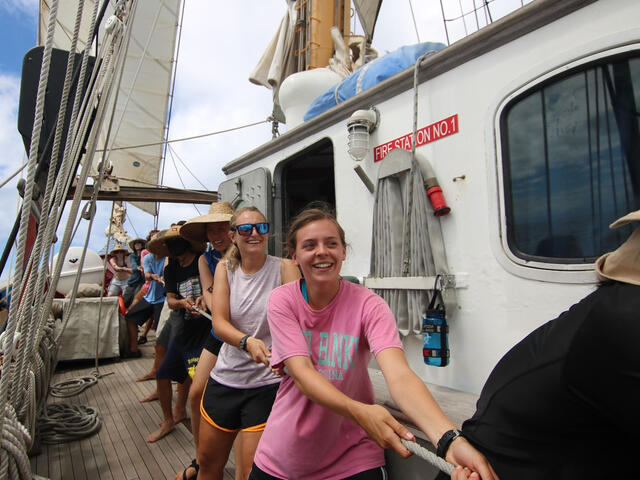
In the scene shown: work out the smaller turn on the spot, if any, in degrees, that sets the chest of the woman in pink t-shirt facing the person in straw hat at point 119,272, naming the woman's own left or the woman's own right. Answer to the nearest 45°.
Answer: approximately 180°

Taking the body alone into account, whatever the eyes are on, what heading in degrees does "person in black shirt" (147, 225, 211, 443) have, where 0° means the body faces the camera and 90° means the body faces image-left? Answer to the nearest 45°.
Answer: approximately 315°

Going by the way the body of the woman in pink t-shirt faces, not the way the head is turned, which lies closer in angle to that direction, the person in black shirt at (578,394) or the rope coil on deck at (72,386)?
the person in black shirt

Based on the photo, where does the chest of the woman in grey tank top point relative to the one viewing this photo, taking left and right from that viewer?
facing the viewer and to the right of the viewer

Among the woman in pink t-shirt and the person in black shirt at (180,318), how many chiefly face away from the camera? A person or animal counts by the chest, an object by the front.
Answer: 0

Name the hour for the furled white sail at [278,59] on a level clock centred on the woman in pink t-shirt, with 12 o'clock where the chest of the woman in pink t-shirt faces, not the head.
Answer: The furled white sail is roughly at 7 o'clock from the woman in pink t-shirt.

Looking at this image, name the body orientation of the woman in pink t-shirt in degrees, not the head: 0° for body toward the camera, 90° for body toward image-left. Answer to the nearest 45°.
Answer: approximately 315°

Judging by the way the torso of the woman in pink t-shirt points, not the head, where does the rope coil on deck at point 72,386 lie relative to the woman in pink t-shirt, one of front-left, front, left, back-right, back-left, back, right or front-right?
back
